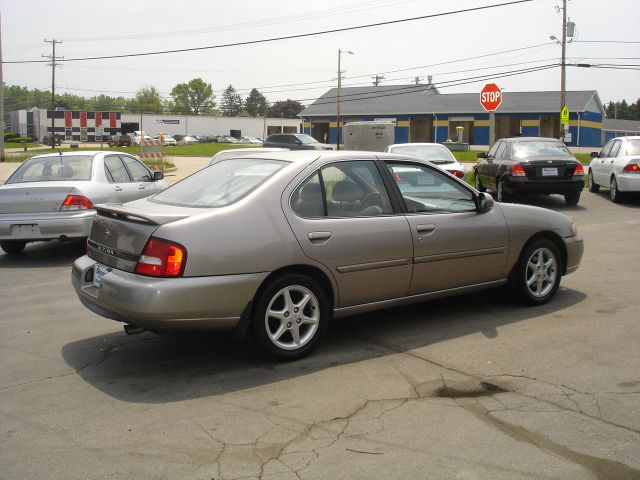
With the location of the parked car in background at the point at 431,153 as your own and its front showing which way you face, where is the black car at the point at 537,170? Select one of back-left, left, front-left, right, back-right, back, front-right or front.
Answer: right

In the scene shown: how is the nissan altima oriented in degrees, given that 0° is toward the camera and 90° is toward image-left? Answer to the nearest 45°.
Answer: approximately 225°

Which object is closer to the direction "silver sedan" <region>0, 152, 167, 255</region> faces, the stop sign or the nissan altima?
the stop sign

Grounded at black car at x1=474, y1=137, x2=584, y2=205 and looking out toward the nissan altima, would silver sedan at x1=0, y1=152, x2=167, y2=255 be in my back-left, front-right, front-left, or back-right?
front-right

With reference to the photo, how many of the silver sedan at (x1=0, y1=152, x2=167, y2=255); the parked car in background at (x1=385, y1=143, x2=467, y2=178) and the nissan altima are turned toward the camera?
0

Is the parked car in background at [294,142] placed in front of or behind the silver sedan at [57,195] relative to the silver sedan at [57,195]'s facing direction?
in front

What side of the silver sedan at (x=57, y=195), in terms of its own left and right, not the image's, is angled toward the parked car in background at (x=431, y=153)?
front

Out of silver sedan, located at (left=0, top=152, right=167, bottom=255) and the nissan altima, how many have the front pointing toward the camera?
0

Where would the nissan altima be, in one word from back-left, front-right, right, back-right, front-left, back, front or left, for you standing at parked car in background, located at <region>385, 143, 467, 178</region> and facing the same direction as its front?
back

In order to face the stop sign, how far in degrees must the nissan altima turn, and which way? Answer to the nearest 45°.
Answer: approximately 45° to its left

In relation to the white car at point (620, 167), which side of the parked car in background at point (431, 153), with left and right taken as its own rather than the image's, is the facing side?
right

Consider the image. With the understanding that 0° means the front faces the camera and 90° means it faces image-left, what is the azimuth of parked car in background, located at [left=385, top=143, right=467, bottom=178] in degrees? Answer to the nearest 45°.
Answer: approximately 180°

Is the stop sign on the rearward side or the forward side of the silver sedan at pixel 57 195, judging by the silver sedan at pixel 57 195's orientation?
on the forward side

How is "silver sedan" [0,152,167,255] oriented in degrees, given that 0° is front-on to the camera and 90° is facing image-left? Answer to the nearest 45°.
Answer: approximately 225°
